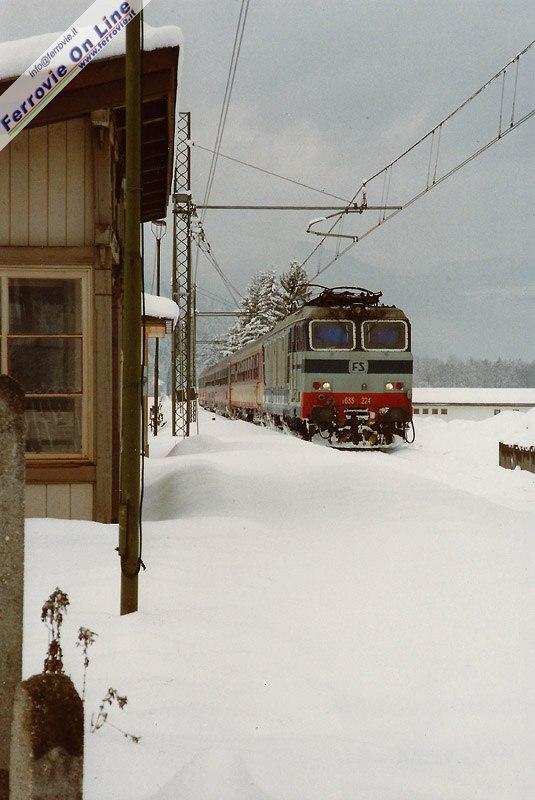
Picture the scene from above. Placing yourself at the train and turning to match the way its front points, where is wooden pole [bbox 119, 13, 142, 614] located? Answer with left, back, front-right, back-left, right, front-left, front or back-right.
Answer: front

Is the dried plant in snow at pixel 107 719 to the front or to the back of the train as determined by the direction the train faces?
to the front

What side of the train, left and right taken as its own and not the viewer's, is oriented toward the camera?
front

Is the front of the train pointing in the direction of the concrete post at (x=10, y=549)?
yes

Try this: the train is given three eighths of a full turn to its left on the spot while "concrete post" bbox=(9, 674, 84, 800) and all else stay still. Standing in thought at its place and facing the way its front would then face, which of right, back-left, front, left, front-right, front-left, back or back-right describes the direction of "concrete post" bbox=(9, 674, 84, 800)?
back-right

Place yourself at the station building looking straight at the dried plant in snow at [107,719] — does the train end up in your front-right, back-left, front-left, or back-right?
back-left

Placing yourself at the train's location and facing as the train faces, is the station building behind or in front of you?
in front
